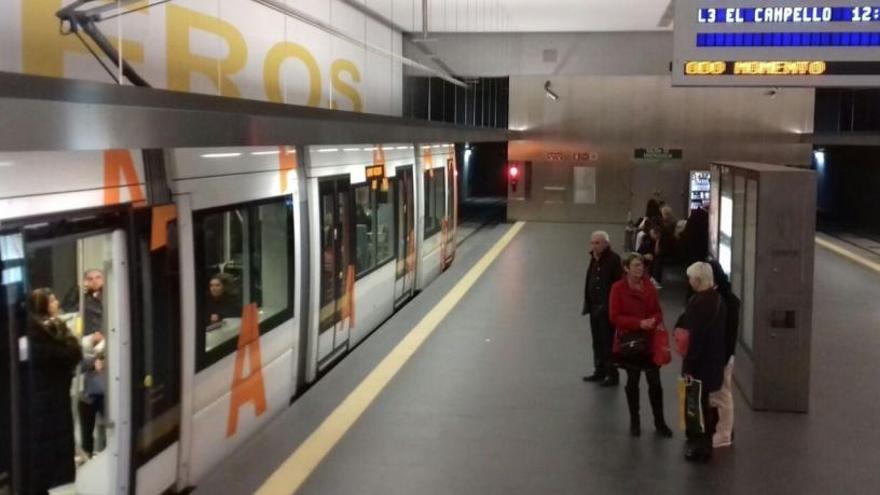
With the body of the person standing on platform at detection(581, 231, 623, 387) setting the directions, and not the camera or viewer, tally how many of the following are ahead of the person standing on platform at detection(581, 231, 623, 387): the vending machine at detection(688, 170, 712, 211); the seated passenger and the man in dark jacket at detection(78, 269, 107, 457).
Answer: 2

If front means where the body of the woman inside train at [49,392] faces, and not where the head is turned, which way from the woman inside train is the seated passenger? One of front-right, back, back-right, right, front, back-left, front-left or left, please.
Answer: front-left

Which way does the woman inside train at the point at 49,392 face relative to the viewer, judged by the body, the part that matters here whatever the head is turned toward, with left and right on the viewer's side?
facing to the right of the viewer

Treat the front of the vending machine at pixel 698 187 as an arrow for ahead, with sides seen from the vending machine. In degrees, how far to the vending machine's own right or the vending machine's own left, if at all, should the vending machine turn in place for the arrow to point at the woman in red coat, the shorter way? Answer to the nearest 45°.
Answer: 0° — it already faces them

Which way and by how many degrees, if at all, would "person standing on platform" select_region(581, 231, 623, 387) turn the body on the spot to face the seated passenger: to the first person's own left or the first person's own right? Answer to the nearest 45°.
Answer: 0° — they already face them
